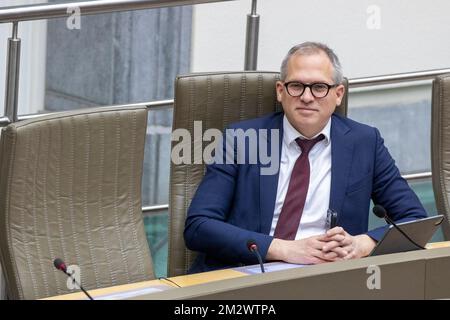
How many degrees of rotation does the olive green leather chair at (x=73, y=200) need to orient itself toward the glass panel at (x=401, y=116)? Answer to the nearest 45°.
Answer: approximately 90° to its left

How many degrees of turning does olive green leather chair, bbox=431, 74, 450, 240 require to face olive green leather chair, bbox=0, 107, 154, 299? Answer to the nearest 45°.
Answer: approximately 90° to its right

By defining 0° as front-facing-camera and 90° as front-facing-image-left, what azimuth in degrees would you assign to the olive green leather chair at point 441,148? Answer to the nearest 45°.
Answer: approximately 315°

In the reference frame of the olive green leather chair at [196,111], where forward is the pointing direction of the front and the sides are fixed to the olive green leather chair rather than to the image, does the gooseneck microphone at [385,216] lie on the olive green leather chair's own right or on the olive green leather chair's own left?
on the olive green leather chair's own left

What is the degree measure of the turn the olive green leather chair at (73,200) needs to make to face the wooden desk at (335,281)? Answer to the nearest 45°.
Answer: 0° — it already faces it
